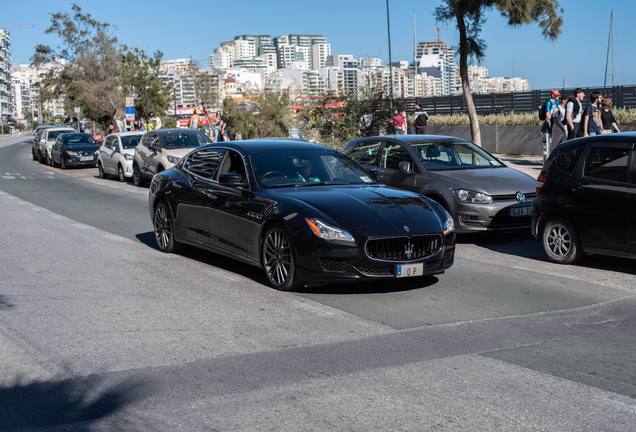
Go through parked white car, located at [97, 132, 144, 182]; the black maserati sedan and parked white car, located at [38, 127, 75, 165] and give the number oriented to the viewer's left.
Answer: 0

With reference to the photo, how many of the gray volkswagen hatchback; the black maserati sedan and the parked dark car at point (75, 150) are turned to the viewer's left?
0

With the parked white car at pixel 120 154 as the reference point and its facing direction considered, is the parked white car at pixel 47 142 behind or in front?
behind

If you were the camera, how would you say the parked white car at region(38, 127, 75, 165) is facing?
facing the viewer and to the right of the viewer

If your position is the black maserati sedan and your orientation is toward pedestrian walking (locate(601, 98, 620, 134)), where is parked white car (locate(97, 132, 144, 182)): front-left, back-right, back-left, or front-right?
front-left

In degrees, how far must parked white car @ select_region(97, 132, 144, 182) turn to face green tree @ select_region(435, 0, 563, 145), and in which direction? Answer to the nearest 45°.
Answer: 0° — it already faces it

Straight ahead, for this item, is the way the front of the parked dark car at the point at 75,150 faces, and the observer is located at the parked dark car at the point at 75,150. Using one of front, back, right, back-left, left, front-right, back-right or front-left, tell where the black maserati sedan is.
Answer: front-right

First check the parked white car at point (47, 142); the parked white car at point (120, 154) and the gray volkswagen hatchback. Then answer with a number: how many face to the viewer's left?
0

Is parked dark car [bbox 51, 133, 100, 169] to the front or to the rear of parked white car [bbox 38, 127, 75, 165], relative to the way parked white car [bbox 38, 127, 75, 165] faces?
to the front

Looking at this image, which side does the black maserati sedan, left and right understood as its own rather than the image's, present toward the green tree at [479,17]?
left

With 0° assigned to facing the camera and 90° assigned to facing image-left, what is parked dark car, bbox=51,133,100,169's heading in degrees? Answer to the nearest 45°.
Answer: approximately 315°

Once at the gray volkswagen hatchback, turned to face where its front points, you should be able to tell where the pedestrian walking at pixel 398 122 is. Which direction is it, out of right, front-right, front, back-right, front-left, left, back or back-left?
back-left

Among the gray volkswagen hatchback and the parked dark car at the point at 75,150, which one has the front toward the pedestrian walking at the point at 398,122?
the parked dark car

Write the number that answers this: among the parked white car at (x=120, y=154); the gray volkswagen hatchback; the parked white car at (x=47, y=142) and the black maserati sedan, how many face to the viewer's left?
0
